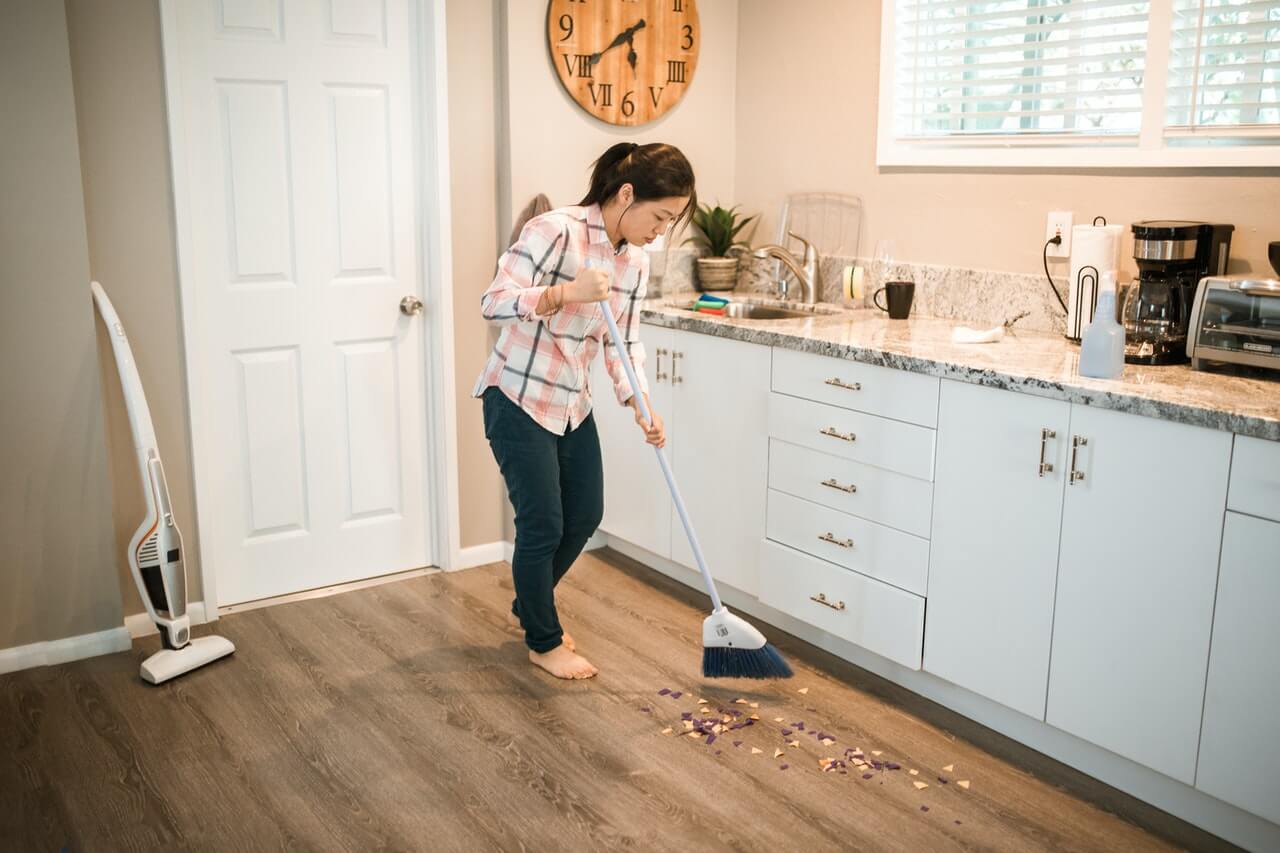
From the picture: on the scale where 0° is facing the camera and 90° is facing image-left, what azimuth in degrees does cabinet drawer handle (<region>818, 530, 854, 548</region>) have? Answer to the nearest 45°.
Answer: approximately 45°

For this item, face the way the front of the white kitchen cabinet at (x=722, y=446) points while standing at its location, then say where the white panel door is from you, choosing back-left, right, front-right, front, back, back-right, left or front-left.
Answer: front-right

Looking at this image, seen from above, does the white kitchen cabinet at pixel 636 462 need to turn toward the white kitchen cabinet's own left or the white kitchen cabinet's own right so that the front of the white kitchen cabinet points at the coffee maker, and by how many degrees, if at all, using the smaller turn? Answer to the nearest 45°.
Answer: approximately 90° to the white kitchen cabinet's own left

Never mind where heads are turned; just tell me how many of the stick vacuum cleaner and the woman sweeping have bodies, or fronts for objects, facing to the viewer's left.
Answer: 0

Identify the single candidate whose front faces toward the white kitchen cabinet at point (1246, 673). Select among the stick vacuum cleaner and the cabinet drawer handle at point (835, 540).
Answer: the stick vacuum cleaner

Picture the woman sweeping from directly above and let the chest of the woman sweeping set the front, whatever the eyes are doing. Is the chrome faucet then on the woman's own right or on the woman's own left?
on the woman's own left

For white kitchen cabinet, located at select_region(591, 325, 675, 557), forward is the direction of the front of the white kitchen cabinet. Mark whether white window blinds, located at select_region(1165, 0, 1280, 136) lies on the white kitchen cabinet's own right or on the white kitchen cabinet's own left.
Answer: on the white kitchen cabinet's own left

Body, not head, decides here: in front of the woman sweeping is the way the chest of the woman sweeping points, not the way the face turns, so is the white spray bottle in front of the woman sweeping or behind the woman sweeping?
in front

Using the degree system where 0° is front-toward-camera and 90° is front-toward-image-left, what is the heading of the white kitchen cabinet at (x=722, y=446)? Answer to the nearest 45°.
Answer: approximately 45°

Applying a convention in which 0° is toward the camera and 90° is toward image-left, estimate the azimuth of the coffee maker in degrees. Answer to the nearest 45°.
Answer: approximately 45°

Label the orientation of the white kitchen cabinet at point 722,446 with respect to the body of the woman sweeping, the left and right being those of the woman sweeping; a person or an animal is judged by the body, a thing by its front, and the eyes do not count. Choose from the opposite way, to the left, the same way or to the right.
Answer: to the right

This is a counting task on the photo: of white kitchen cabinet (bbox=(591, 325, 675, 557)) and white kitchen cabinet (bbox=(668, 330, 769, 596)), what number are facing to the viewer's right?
0

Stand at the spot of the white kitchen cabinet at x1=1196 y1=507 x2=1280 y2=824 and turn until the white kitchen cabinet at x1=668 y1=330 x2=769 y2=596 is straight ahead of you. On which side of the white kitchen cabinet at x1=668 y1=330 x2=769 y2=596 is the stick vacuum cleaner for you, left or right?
left
